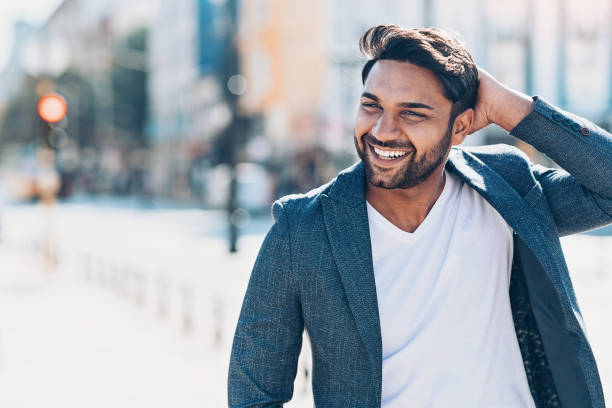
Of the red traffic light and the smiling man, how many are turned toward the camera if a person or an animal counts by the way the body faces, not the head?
2

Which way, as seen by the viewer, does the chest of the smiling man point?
toward the camera

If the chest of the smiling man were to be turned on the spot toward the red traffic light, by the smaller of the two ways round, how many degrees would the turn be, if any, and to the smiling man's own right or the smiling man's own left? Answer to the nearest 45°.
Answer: approximately 135° to the smiling man's own right

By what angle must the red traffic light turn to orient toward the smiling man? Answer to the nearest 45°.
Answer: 0° — it already faces them

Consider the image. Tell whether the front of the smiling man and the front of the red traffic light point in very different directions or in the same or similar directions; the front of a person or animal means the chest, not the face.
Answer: same or similar directions

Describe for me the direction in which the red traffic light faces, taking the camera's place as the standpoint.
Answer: facing the viewer

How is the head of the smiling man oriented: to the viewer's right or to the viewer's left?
to the viewer's left
